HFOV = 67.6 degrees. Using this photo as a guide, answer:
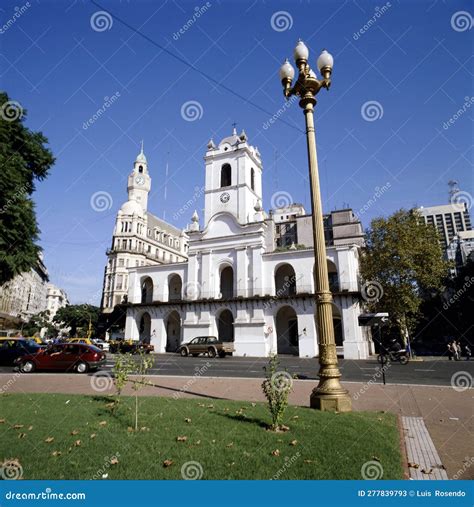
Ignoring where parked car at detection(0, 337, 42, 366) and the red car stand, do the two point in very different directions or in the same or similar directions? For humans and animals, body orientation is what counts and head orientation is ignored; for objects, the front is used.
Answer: same or similar directions

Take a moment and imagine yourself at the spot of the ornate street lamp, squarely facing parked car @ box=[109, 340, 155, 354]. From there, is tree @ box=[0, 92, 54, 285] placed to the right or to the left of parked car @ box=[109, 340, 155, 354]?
left
